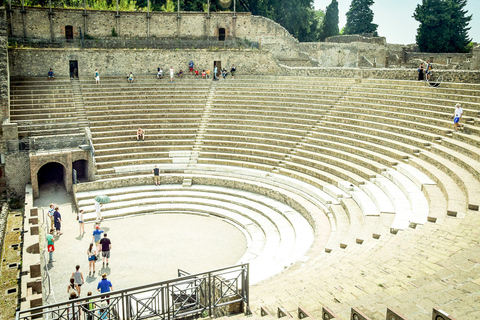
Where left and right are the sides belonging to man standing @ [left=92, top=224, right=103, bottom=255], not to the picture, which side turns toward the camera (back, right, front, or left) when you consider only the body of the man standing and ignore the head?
back
